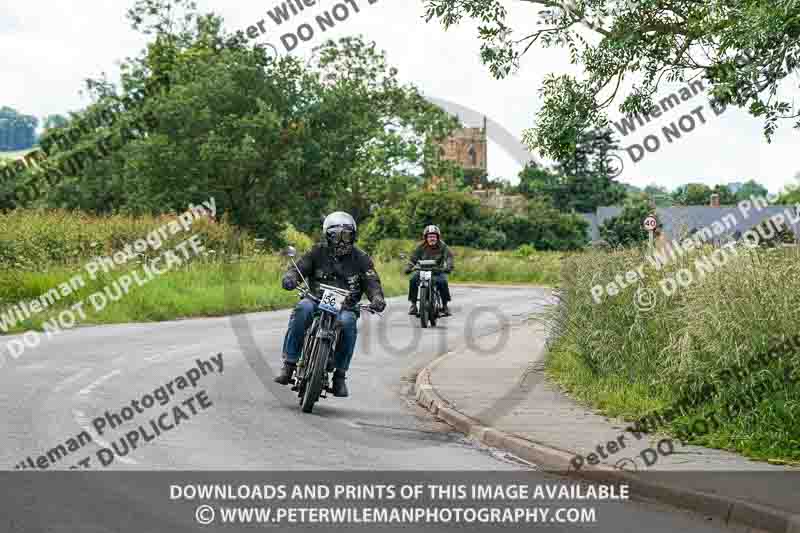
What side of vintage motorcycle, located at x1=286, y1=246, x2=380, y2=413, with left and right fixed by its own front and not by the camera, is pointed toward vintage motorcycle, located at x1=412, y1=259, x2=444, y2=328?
back

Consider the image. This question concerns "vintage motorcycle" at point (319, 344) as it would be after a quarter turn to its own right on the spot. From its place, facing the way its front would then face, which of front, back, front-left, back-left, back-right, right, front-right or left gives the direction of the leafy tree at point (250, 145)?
right

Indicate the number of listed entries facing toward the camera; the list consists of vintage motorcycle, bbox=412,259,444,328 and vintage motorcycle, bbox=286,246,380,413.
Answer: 2

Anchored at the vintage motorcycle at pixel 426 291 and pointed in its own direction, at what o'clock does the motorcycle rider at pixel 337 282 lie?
The motorcycle rider is roughly at 12 o'clock from the vintage motorcycle.

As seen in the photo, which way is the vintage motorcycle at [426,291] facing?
toward the camera

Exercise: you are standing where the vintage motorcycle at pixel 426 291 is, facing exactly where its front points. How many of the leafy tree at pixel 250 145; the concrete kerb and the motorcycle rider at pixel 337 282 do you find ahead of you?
2

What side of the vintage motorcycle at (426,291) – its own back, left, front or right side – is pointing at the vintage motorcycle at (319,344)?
front

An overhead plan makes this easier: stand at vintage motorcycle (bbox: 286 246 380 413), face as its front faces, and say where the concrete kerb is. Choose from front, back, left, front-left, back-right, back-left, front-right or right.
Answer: front-left

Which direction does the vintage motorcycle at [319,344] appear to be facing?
toward the camera
